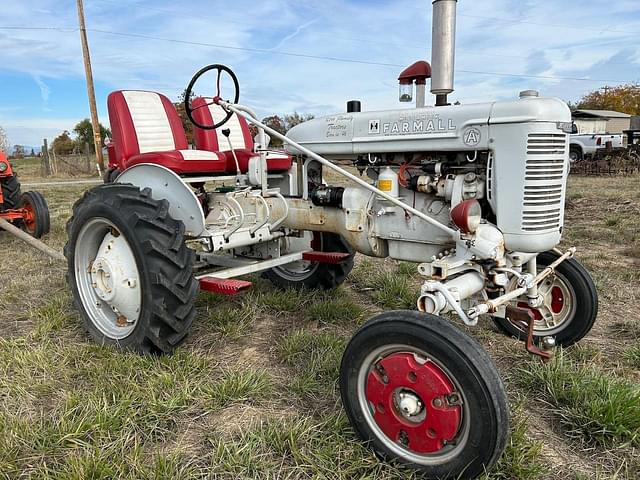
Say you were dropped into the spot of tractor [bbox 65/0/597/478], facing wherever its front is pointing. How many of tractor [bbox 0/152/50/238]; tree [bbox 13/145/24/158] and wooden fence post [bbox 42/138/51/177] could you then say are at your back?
3

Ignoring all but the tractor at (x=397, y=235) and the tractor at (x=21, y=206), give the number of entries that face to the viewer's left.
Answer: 0

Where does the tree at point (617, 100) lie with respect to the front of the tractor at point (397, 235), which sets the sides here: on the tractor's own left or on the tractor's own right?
on the tractor's own left

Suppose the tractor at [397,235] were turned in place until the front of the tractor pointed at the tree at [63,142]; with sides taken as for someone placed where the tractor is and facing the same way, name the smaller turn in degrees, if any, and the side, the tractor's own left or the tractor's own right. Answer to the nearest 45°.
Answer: approximately 180°

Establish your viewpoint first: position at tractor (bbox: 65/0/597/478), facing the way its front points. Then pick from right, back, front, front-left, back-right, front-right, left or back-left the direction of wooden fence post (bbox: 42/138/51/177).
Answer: back

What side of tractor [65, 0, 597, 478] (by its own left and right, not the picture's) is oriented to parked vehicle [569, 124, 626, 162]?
left

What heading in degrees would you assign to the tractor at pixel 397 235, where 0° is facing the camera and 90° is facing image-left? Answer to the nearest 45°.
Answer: approximately 315°
